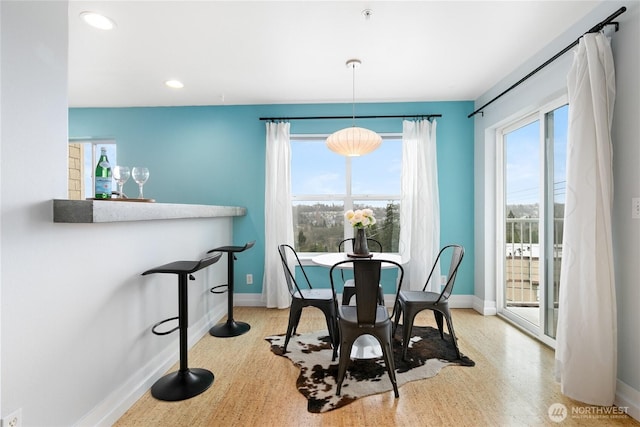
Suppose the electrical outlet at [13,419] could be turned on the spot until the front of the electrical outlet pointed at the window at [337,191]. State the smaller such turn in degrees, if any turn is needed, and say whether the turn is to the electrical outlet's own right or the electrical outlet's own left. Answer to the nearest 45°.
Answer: approximately 45° to the electrical outlet's own left

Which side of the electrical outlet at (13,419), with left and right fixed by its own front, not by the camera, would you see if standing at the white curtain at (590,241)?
front

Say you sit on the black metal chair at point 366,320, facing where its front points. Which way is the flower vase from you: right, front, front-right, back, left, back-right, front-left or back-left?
front

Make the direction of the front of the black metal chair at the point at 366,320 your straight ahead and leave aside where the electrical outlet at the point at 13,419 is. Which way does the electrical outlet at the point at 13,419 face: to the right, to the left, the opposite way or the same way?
to the right

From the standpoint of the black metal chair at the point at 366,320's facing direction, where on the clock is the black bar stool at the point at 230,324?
The black bar stool is roughly at 10 o'clock from the black metal chair.

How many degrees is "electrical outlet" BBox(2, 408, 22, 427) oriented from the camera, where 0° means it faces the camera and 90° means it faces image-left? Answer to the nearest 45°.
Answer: approximately 315°

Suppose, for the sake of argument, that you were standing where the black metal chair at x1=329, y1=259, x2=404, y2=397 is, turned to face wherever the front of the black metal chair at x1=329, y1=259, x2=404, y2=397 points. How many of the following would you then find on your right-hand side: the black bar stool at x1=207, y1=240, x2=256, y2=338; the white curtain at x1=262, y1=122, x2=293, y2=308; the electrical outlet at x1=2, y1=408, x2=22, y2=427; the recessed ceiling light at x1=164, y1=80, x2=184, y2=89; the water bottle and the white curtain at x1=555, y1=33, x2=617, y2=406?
1

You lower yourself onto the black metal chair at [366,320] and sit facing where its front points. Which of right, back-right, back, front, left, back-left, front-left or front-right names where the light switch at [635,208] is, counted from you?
right

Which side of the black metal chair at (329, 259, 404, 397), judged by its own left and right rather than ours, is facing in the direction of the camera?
back

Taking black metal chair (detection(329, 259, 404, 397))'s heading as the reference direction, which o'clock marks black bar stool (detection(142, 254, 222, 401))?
The black bar stool is roughly at 9 o'clock from the black metal chair.

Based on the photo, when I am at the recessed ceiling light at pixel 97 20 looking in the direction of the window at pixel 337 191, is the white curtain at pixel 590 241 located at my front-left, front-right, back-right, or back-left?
front-right

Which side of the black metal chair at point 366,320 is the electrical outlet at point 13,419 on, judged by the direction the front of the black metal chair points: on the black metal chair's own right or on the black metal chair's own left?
on the black metal chair's own left

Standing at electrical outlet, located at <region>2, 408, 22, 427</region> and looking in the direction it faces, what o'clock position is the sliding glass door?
The sliding glass door is roughly at 11 o'clock from the electrical outlet.

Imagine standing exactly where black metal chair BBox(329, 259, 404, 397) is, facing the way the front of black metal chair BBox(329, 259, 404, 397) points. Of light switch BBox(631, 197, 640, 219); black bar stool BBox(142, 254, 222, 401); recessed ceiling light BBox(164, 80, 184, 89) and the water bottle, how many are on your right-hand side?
1

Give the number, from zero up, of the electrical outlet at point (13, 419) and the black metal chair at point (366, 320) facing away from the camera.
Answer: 1

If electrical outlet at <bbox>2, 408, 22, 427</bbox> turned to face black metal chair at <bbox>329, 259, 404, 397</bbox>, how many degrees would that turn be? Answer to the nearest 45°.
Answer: approximately 45° to its left

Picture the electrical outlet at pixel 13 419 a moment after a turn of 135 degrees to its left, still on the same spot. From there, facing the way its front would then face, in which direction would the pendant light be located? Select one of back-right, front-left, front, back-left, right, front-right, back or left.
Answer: right
